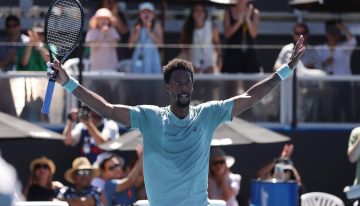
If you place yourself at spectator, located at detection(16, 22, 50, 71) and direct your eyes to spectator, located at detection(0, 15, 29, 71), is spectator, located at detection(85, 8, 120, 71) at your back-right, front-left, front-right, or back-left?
back-right

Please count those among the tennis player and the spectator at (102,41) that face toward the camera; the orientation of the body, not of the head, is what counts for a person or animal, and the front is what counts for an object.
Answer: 2

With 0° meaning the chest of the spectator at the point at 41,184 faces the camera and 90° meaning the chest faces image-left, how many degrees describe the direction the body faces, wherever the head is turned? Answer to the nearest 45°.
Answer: approximately 0°

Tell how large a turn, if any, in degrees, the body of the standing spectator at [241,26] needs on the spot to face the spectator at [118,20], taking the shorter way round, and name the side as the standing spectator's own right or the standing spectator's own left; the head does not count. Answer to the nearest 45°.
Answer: approximately 90° to the standing spectator's own right

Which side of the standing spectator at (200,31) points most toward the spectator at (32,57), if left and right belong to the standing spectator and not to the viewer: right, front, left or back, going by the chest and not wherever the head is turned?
right

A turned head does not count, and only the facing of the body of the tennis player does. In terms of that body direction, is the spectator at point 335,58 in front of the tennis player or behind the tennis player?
behind
